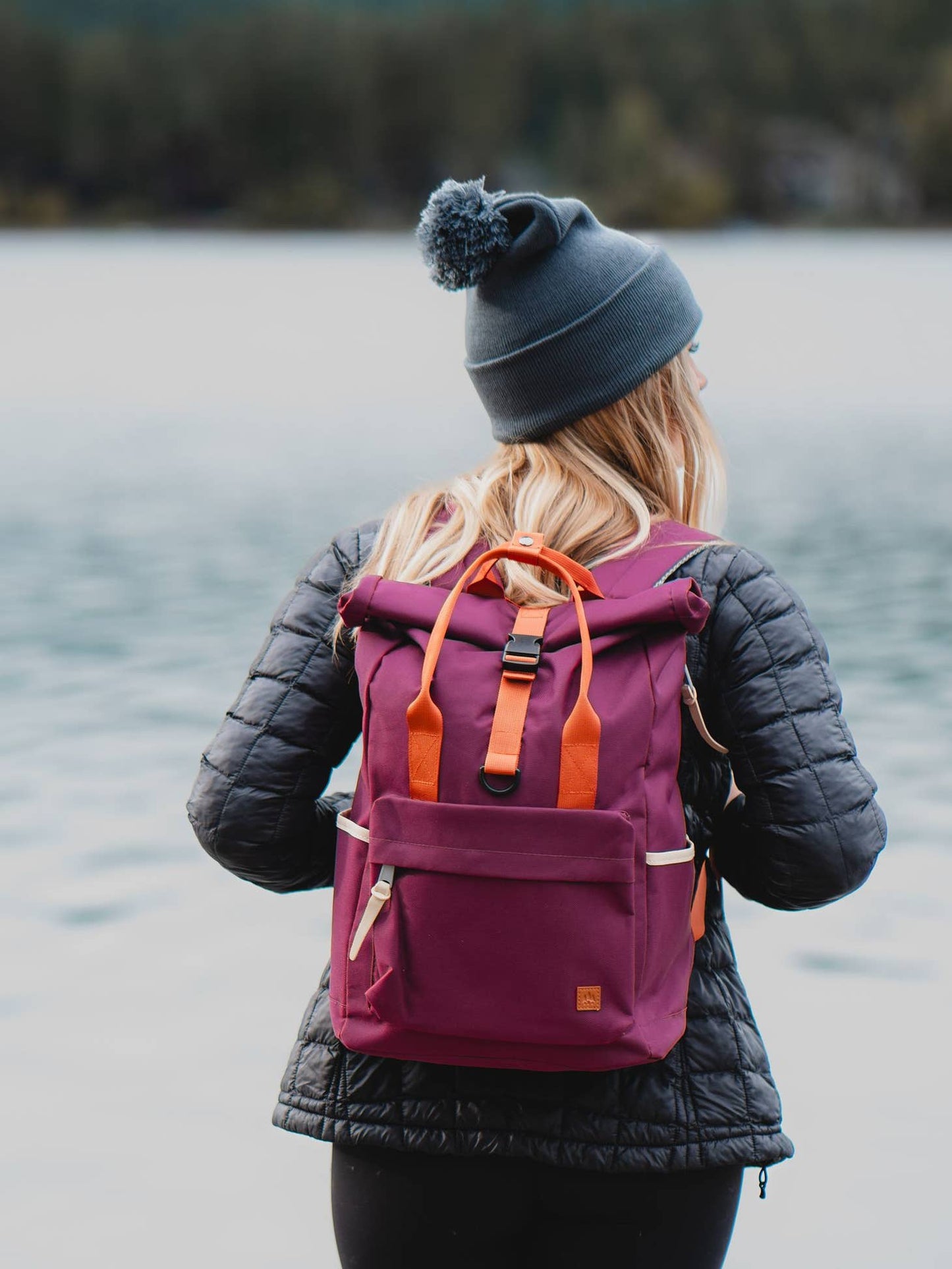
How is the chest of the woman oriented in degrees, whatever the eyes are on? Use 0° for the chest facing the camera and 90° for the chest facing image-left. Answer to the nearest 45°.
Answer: approximately 180°

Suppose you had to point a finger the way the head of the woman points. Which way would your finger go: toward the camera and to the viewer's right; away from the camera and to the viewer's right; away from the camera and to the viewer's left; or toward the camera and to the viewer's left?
away from the camera and to the viewer's right
